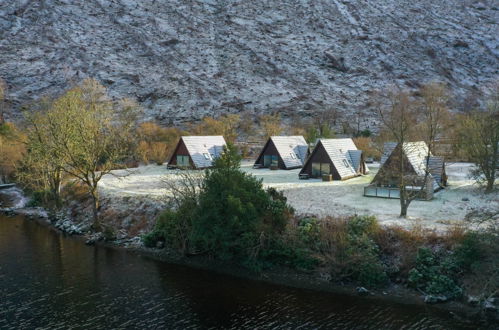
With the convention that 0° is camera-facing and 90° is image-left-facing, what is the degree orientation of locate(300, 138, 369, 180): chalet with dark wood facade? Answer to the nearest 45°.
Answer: approximately 45°

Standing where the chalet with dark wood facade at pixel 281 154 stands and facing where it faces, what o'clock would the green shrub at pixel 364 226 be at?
The green shrub is roughly at 10 o'clock from the chalet with dark wood facade.

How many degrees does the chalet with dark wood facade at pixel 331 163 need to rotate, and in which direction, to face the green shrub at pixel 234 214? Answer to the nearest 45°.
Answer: approximately 45° to its left

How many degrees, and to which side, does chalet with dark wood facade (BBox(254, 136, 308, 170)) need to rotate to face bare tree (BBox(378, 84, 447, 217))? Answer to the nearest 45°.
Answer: approximately 90° to its left

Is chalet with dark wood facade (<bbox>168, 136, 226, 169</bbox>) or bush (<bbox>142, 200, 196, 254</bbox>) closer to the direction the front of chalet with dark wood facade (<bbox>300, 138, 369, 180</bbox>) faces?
the bush

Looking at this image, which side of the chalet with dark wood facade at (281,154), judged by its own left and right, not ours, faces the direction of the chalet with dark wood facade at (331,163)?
left

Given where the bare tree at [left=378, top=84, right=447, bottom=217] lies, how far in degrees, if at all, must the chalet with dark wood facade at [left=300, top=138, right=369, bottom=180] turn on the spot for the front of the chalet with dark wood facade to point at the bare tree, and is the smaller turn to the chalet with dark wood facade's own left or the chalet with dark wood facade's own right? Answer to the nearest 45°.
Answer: approximately 90° to the chalet with dark wood facade's own left

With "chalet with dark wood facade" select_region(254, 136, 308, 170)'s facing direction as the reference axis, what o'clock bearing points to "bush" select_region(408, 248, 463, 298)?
The bush is roughly at 10 o'clock from the chalet with dark wood facade.

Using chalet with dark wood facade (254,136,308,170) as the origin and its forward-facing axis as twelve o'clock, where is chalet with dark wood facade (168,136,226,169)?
chalet with dark wood facade (168,136,226,169) is roughly at 1 o'clock from chalet with dark wood facade (254,136,308,170).

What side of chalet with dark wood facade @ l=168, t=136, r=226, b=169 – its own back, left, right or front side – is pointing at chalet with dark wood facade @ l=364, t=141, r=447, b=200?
left
